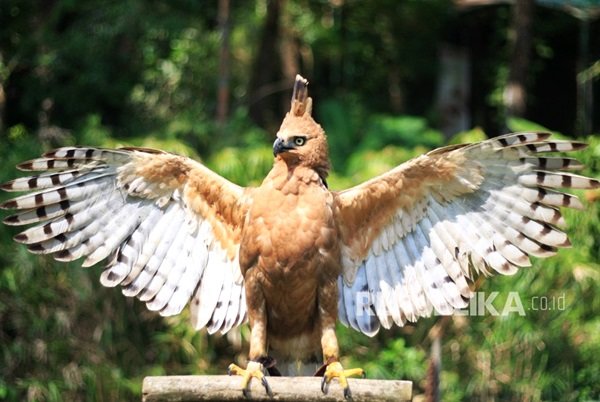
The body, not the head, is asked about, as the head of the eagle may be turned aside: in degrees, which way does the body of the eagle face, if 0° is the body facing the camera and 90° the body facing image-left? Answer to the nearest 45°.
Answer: approximately 0°

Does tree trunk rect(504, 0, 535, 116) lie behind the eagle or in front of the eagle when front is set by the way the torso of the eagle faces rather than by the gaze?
behind

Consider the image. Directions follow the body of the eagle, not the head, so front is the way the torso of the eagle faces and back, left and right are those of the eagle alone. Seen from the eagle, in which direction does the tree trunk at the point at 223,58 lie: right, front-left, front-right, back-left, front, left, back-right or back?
back

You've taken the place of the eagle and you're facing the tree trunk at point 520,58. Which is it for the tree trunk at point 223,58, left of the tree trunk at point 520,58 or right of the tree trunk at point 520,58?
left

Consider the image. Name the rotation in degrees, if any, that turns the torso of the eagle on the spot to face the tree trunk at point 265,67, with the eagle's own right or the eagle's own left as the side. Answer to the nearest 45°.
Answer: approximately 180°
